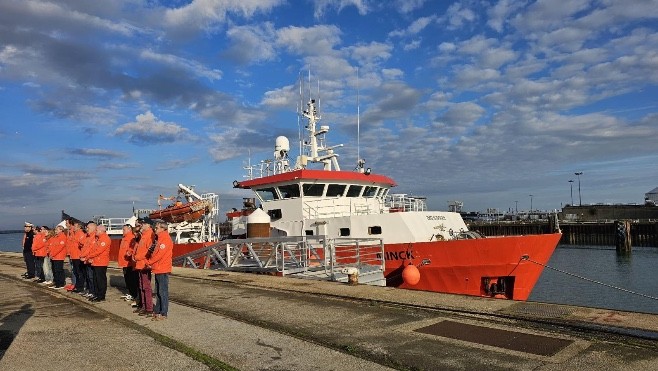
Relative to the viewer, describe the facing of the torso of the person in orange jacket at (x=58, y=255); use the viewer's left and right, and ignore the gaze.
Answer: facing the viewer and to the left of the viewer

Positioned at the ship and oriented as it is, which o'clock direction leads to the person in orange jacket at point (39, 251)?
The person in orange jacket is roughly at 4 o'clock from the ship.

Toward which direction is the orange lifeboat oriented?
to the viewer's right

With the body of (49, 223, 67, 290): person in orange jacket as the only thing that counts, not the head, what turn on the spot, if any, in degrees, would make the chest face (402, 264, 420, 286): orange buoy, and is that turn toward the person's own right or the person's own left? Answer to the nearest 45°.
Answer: approximately 135° to the person's own left

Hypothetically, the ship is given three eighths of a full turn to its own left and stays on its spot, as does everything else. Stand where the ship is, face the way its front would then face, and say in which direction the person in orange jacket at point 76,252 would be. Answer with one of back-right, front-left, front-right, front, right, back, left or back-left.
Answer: back-left

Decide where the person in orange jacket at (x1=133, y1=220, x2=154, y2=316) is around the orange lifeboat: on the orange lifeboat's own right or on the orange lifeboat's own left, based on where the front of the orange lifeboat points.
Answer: on the orange lifeboat's own right

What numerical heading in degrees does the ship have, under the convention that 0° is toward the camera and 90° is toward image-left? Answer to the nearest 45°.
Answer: approximately 315°
